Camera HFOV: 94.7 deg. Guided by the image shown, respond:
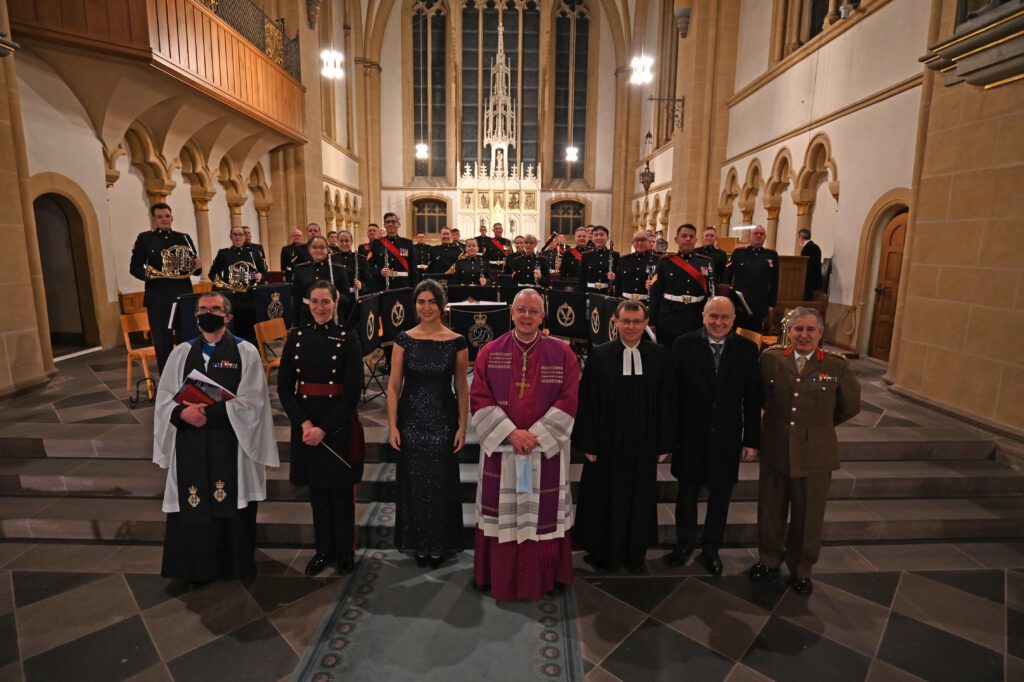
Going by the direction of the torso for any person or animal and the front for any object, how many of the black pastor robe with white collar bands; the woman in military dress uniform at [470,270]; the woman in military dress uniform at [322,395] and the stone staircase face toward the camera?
4

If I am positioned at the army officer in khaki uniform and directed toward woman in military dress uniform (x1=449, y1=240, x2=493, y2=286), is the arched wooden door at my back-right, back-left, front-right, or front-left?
front-right

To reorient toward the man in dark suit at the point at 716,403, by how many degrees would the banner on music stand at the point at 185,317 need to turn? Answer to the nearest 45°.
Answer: approximately 45° to its left

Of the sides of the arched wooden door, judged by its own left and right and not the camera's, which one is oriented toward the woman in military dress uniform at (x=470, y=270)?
front

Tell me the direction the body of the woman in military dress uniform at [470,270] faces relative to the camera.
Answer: toward the camera

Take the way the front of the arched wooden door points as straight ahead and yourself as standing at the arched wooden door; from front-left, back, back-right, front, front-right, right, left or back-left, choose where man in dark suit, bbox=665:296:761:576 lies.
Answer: front-left

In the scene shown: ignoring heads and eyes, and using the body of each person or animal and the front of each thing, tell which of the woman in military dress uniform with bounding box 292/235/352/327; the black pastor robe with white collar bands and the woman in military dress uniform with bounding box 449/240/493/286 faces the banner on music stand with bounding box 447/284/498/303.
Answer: the woman in military dress uniform with bounding box 449/240/493/286

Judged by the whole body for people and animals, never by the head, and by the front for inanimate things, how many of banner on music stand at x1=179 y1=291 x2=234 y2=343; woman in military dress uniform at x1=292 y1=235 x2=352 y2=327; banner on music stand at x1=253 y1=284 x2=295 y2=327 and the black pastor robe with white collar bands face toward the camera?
4

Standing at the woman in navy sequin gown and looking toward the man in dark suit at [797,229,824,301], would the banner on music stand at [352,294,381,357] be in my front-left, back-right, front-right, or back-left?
front-left

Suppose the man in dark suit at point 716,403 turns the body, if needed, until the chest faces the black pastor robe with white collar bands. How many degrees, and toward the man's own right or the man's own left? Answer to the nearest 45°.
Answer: approximately 45° to the man's own right

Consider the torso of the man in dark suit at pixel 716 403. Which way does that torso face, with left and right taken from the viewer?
facing the viewer

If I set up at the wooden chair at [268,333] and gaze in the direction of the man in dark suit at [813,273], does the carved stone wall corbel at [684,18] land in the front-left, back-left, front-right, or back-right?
front-left

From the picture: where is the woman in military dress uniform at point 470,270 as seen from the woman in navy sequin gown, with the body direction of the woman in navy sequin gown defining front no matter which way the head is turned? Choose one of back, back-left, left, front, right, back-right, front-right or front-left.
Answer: back
